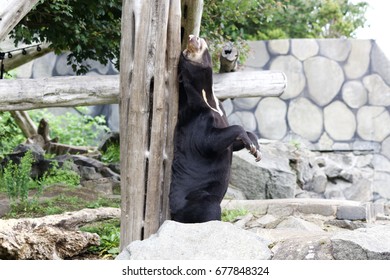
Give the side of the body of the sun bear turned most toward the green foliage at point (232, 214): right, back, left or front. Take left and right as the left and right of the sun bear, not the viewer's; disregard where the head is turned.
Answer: left

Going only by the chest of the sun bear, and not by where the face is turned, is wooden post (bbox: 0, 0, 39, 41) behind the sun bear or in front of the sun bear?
behind

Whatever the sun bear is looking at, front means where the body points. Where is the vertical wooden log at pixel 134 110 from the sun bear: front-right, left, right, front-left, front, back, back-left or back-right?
back

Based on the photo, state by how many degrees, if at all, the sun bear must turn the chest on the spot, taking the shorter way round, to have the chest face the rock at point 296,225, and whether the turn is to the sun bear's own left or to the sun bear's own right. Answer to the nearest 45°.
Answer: approximately 45° to the sun bear's own left

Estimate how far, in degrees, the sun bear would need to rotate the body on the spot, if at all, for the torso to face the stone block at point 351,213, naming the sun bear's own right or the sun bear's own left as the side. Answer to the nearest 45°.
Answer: approximately 45° to the sun bear's own left

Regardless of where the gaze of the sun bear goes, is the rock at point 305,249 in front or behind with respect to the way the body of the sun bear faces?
in front

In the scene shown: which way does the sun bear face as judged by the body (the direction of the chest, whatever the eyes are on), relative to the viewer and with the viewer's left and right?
facing to the right of the viewer
